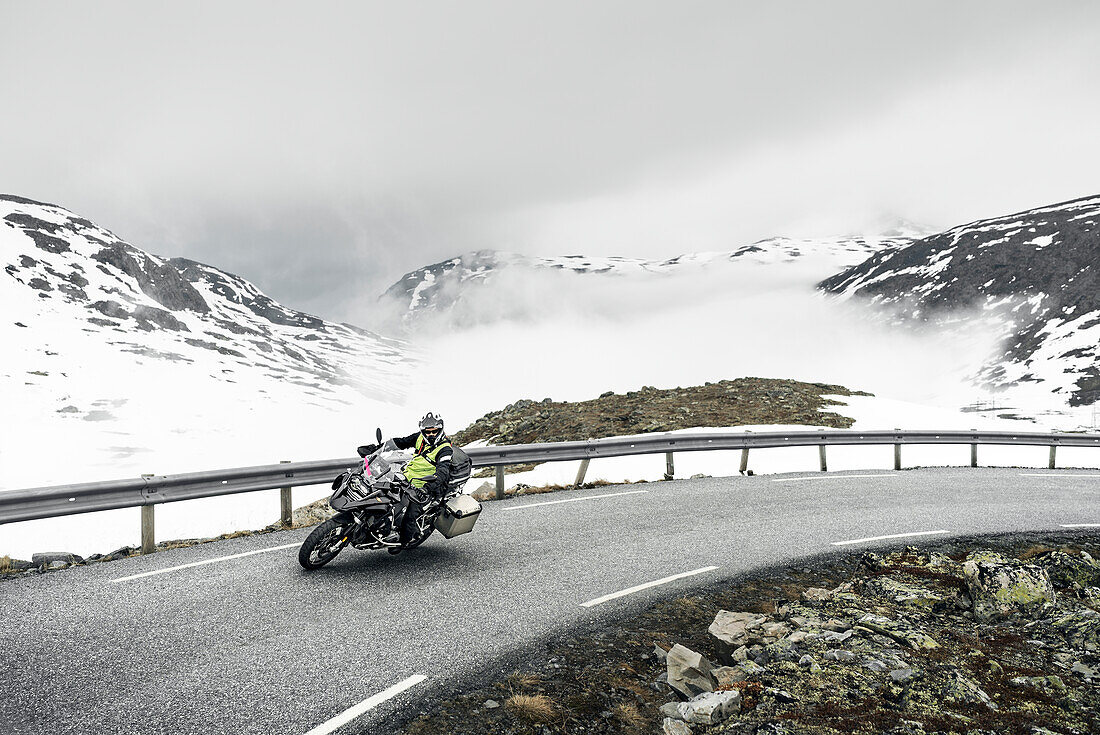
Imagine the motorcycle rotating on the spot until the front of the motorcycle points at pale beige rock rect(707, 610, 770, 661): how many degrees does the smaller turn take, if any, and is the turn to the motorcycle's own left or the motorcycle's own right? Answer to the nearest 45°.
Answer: approximately 90° to the motorcycle's own left

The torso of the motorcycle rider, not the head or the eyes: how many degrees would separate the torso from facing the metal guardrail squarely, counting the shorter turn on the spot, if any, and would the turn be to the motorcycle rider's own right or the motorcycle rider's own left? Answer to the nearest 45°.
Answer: approximately 180°

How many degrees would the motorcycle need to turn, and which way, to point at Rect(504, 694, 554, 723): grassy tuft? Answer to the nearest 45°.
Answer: approximately 45° to its left

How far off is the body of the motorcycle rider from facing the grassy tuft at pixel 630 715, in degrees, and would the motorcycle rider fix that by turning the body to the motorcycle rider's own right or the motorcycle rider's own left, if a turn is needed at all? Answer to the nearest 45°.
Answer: approximately 45° to the motorcycle rider's own left

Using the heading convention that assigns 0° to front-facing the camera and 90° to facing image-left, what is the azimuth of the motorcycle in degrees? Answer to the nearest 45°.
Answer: approximately 45°

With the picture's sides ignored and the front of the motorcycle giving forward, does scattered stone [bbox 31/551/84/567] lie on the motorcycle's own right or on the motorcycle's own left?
on the motorcycle's own right

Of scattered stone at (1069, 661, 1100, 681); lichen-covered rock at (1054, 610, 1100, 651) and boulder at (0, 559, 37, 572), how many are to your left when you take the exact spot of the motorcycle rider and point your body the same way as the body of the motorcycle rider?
2

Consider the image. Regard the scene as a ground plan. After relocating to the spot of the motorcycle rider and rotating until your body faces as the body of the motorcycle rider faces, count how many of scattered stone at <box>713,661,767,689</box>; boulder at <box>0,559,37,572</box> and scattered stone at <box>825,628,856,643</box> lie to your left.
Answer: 2

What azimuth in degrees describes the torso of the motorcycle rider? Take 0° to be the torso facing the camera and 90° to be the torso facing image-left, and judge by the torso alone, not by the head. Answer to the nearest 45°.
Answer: approximately 45°

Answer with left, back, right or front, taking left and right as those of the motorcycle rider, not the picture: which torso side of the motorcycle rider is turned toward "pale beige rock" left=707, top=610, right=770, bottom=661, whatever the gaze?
left

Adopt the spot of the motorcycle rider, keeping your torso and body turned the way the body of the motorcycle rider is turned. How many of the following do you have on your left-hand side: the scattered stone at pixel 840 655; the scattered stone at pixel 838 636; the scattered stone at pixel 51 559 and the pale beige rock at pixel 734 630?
3
